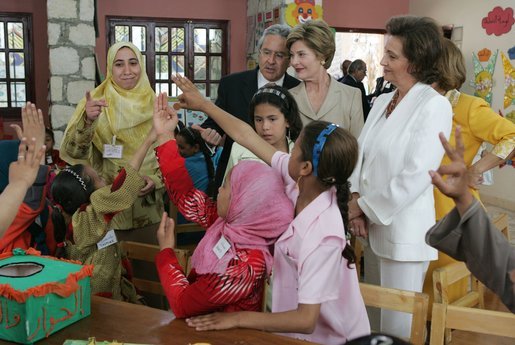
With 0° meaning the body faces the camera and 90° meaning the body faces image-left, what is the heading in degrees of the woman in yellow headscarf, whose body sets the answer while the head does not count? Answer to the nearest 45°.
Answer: approximately 0°

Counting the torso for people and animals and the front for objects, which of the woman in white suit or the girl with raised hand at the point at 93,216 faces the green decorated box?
the woman in white suit

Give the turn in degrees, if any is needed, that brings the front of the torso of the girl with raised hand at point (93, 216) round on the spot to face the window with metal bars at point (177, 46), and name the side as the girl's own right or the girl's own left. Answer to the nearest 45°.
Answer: approximately 90° to the girl's own left

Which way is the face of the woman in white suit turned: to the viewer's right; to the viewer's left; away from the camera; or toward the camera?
to the viewer's left

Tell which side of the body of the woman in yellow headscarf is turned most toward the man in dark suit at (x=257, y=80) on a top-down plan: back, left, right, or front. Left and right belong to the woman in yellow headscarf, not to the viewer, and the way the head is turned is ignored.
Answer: left

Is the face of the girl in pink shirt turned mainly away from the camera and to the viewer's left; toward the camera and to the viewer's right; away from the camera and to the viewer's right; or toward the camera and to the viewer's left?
away from the camera and to the viewer's left

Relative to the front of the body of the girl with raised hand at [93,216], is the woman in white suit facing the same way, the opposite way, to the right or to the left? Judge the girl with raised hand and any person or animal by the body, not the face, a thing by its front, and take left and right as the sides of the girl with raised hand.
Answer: the opposite way

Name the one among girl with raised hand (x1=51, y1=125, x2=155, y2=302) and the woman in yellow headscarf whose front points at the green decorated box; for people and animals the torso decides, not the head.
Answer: the woman in yellow headscarf
